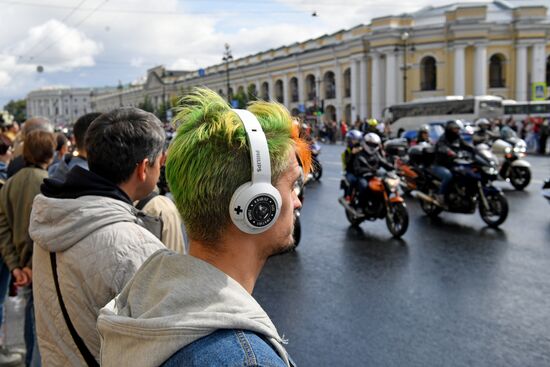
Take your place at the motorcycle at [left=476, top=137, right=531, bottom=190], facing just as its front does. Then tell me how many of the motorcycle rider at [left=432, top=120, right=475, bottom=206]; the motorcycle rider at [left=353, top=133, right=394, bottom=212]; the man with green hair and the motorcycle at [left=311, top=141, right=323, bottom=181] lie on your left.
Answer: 0

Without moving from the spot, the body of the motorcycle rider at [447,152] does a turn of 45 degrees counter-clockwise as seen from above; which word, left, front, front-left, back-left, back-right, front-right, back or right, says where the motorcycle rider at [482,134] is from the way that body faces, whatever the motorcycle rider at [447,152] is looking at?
left

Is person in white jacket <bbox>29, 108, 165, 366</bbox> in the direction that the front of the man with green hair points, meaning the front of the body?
no

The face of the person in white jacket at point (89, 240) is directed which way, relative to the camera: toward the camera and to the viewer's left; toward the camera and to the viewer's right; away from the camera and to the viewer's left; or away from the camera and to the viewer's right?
away from the camera and to the viewer's right

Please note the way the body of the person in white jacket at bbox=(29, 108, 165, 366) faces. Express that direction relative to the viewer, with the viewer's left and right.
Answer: facing away from the viewer and to the right of the viewer

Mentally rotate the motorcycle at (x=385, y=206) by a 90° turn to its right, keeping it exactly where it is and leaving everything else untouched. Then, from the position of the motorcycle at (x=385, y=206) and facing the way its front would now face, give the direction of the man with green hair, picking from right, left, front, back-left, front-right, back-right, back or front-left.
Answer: front-left

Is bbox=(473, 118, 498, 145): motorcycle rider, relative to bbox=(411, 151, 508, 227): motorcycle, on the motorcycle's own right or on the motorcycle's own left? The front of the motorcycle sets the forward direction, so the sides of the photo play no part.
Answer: on the motorcycle's own left

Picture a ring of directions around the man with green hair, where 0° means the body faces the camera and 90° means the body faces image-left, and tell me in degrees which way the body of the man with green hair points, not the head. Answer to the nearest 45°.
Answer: approximately 225°

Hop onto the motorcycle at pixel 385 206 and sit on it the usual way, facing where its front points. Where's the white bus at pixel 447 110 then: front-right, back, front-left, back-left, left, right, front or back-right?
back-left

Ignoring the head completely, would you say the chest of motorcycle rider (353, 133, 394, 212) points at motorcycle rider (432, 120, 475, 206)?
no
